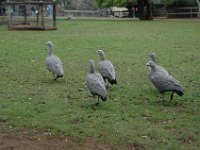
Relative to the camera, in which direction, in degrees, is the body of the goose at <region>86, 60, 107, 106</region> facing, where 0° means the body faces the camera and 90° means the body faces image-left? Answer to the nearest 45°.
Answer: approximately 135°
